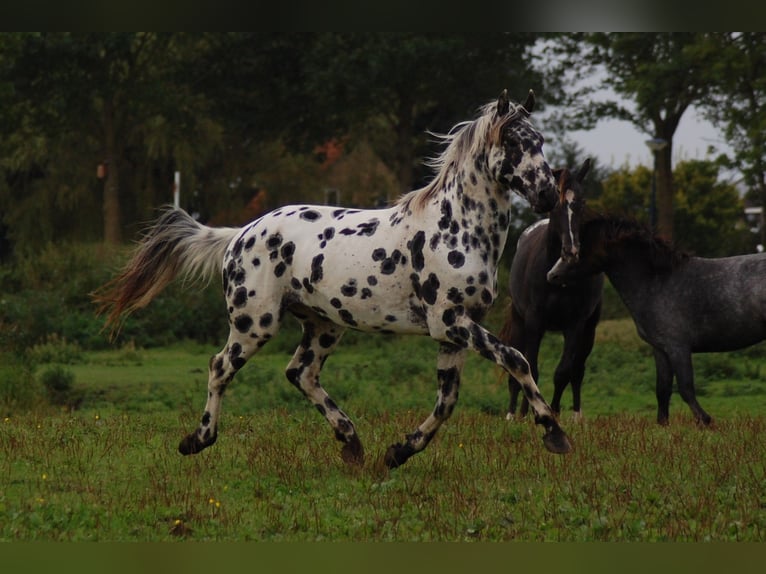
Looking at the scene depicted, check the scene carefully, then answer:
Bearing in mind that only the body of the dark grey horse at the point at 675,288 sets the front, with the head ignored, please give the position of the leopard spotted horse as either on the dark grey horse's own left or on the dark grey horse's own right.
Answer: on the dark grey horse's own left

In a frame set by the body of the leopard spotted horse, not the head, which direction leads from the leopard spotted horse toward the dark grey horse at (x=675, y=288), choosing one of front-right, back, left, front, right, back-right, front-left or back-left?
front-left

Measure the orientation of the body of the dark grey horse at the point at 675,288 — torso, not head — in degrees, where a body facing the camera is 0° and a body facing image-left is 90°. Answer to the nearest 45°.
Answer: approximately 90°

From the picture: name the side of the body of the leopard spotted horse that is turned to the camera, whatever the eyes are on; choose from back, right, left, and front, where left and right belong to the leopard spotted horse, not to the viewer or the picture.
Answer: right

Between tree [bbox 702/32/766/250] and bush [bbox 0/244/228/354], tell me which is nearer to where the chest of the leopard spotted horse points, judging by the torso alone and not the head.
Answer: the tree

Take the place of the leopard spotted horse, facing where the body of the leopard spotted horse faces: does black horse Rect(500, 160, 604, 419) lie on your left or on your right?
on your left

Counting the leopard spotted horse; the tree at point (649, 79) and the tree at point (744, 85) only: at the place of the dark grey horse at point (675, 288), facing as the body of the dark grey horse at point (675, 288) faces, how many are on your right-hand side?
2

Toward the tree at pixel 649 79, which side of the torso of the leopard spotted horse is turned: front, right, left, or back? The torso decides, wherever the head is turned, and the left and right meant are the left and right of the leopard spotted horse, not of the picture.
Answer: left

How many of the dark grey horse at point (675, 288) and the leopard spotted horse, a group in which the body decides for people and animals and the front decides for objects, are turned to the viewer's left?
1

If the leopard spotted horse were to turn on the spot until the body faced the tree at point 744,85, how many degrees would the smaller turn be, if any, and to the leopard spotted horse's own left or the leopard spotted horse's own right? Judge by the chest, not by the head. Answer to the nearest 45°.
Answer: approximately 45° to the leopard spotted horse's own left

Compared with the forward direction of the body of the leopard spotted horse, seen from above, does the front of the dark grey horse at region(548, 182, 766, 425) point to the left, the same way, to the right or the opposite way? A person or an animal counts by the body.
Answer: the opposite way
